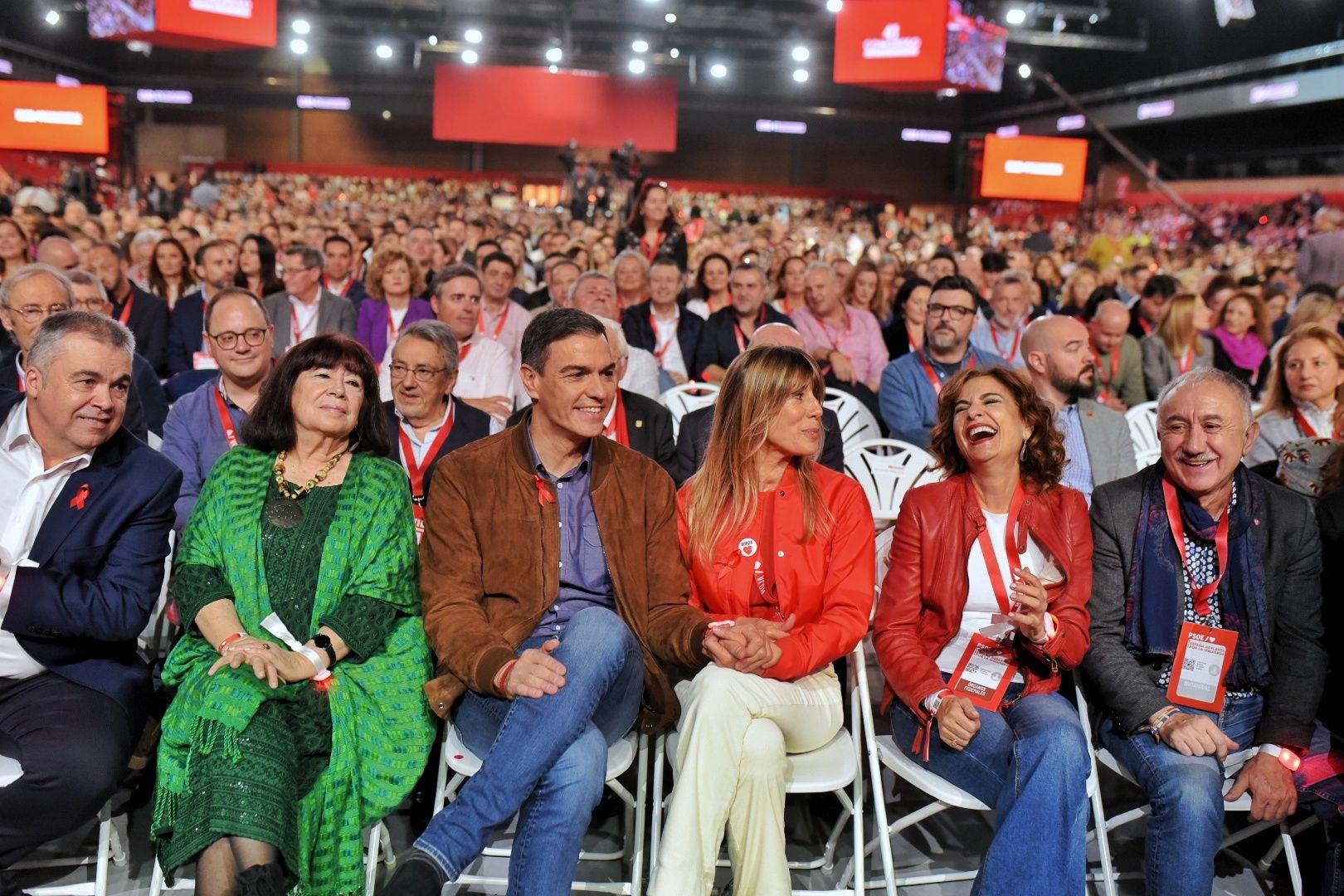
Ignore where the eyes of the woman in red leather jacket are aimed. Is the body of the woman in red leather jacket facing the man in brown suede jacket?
no

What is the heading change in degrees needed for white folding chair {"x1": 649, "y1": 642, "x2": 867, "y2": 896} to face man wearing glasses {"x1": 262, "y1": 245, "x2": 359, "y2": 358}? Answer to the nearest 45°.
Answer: approximately 135° to its right

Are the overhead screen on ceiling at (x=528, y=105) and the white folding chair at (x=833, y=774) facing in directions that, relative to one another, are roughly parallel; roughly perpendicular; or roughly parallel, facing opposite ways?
roughly parallel

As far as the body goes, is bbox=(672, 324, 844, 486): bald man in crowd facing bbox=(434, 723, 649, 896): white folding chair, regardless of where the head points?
yes

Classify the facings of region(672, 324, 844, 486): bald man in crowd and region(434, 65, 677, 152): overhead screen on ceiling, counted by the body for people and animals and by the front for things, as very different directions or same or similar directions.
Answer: same or similar directions

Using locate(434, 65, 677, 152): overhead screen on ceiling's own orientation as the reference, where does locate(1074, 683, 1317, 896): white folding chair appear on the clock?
The white folding chair is roughly at 12 o'clock from the overhead screen on ceiling.

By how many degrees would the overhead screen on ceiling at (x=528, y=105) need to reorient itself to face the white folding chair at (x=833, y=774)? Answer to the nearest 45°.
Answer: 0° — it already faces it

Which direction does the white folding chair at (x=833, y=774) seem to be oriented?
toward the camera

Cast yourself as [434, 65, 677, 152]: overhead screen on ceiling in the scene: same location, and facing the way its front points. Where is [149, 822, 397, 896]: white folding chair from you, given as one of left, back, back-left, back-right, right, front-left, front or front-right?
front

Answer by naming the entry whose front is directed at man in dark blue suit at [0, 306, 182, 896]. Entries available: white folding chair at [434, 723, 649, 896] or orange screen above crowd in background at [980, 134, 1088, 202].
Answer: the orange screen above crowd in background

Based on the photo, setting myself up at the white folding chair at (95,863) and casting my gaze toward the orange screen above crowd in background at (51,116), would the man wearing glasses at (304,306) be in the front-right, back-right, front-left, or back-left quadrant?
front-right

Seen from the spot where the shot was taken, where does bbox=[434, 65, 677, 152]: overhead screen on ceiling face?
facing the viewer

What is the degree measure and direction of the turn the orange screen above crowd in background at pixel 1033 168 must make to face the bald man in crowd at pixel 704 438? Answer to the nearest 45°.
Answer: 0° — it already faces them

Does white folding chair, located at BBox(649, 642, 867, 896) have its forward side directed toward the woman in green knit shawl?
no

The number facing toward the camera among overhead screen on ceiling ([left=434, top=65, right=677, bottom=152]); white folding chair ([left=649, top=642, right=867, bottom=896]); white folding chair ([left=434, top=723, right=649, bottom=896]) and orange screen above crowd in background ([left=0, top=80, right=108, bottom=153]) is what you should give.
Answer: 4

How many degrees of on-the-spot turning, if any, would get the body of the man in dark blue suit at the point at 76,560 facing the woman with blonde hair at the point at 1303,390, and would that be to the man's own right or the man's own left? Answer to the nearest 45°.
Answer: approximately 135° to the man's own left

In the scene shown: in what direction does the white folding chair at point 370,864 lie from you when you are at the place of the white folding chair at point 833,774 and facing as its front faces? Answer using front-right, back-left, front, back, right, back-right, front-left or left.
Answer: right
